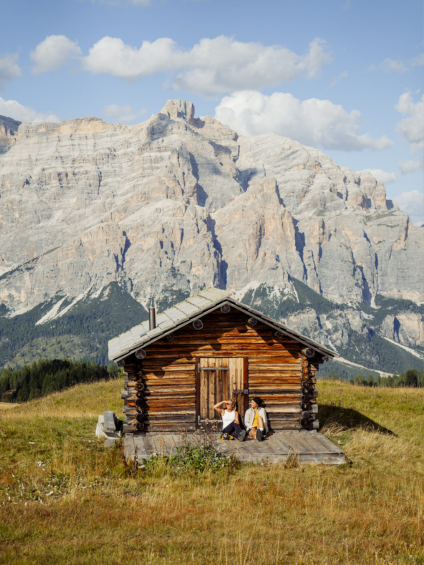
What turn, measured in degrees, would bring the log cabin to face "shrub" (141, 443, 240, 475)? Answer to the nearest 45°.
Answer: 0° — it already faces it

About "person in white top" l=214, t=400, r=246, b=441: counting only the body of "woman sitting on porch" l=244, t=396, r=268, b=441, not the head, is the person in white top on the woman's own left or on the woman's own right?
on the woman's own right

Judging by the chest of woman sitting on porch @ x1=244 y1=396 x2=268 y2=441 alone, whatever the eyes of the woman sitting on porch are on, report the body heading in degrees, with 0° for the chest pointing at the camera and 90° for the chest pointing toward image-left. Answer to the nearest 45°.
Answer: approximately 0°
